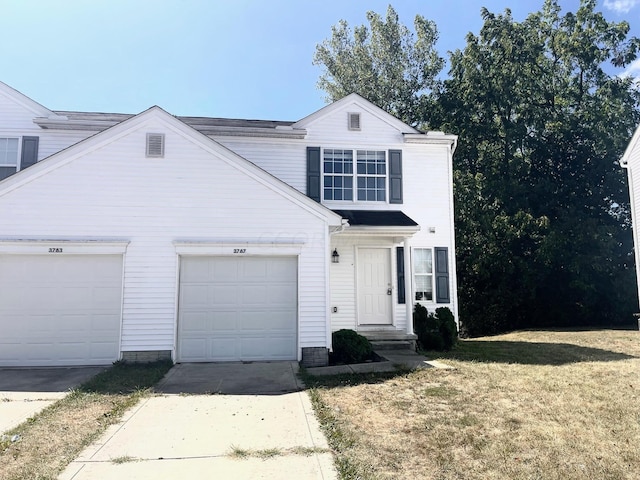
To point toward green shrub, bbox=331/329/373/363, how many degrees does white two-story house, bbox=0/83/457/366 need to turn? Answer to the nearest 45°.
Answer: approximately 90° to its left

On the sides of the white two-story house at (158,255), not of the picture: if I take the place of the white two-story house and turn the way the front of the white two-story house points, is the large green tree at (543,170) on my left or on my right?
on my left

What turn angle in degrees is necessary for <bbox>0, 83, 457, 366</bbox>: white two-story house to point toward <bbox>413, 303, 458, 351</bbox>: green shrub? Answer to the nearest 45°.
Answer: approximately 90° to its left

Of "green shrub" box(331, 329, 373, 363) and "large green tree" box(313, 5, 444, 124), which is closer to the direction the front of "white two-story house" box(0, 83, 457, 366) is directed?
the green shrub

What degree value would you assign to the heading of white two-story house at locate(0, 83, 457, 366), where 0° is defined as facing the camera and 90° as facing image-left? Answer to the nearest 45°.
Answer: approximately 0°

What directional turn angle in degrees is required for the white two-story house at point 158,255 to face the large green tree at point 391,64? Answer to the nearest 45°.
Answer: approximately 135° to its left
